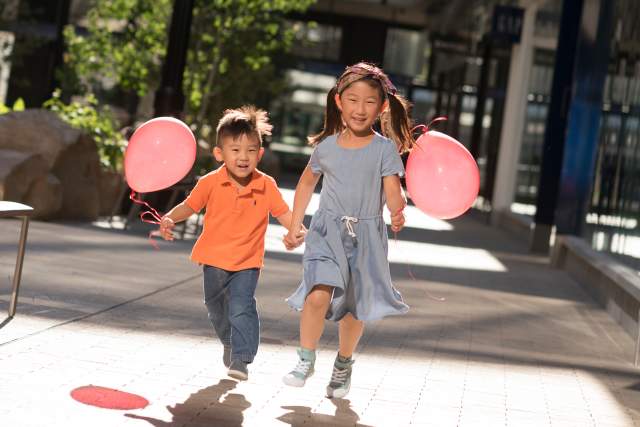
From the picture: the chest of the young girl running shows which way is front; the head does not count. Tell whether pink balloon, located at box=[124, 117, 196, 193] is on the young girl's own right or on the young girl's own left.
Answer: on the young girl's own right

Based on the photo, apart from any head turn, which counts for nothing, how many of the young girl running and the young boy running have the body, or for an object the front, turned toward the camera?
2

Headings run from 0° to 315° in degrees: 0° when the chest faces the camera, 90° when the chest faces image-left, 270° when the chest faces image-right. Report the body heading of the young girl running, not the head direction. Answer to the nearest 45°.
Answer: approximately 0°

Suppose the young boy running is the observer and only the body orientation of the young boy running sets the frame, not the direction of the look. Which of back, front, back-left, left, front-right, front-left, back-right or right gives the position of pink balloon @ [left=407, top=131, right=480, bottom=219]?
left

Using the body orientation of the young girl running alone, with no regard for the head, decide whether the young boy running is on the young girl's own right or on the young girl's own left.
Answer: on the young girl's own right

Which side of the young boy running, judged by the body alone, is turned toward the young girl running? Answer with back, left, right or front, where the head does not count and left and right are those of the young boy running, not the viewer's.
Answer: left

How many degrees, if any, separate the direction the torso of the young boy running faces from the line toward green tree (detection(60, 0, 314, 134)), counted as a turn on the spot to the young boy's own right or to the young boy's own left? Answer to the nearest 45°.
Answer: approximately 180°
